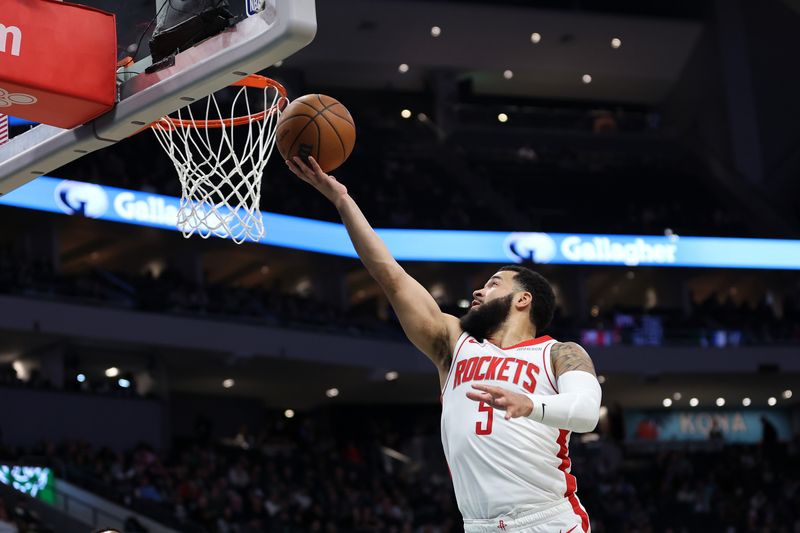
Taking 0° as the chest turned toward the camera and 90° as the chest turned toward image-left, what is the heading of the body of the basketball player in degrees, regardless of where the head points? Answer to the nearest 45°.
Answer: approximately 45°

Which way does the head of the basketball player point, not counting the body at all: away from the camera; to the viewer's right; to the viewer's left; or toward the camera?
to the viewer's left
